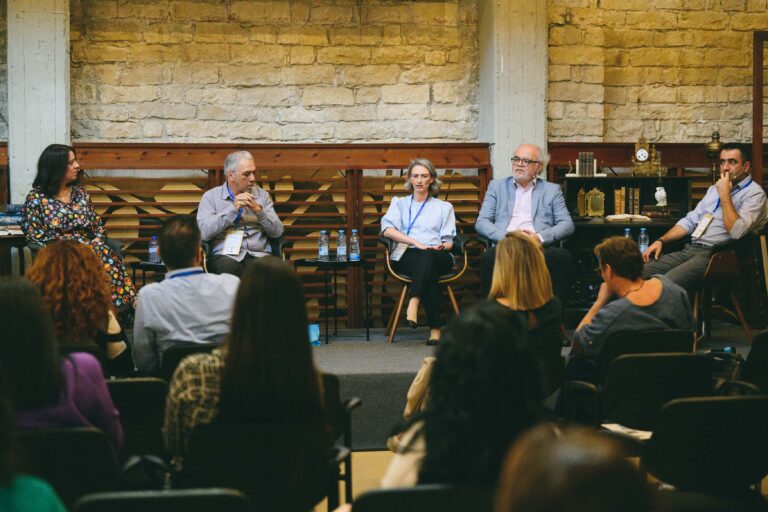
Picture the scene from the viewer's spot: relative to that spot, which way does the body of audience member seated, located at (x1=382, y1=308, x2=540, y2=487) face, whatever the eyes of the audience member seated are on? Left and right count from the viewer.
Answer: facing away from the viewer

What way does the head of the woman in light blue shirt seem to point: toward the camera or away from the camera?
toward the camera

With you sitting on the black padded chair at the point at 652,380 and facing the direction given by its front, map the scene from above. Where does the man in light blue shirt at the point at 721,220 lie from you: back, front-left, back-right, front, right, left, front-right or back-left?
front

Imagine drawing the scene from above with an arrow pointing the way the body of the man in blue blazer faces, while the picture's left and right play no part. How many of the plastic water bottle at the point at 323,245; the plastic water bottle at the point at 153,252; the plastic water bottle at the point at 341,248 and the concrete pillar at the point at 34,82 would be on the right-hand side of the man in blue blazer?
4

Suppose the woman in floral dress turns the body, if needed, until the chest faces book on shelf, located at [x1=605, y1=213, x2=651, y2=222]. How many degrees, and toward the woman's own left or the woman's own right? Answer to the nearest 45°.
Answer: approximately 45° to the woman's own left

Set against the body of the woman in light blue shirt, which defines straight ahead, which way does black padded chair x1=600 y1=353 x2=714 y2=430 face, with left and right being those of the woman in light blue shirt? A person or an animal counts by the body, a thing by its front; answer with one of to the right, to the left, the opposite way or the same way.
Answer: the opposite way

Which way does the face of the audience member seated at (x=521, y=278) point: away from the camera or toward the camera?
away from the camera

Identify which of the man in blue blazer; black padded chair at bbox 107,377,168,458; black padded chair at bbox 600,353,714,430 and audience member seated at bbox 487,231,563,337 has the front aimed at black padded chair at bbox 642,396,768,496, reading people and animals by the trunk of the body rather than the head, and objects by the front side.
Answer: the man in blue blazer

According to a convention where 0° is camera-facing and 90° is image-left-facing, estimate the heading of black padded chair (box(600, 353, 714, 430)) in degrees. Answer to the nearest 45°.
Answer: approximately 180°

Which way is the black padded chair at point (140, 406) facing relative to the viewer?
away from the camera

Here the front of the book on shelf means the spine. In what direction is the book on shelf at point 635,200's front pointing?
toward the camera

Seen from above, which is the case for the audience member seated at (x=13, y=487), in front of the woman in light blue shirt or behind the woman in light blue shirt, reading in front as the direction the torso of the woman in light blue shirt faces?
in front

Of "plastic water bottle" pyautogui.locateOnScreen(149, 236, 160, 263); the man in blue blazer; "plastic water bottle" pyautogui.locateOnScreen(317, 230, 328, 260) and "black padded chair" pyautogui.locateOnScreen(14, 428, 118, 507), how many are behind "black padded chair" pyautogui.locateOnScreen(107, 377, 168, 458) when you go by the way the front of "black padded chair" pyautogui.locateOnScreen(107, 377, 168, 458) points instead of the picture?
1

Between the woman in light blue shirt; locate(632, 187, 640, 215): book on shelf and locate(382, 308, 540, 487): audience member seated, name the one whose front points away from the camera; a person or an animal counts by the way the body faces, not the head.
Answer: the audience member seated

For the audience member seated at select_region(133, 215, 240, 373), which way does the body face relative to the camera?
away from the camera

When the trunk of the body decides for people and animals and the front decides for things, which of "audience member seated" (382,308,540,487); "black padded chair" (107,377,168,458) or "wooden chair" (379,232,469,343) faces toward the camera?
the wooden chair

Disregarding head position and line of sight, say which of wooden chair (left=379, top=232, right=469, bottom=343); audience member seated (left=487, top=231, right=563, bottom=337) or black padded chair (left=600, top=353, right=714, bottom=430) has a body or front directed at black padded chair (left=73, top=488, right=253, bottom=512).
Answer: the wooden chair

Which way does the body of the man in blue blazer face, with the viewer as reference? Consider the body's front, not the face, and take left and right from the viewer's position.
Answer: facing the viewer

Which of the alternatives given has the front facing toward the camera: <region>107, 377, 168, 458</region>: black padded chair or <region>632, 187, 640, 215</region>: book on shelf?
the book on shelf

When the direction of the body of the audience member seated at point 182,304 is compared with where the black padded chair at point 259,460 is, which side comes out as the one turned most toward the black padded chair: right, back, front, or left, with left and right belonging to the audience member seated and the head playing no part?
back

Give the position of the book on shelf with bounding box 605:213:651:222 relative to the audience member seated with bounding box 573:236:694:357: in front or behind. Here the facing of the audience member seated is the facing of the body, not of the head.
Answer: in front

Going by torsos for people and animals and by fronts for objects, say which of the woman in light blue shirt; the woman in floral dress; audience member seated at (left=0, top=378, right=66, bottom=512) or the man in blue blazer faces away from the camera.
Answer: the audience member seated

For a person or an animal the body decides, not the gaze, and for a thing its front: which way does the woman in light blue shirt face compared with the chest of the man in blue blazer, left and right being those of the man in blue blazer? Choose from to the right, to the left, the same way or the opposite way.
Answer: the same way
